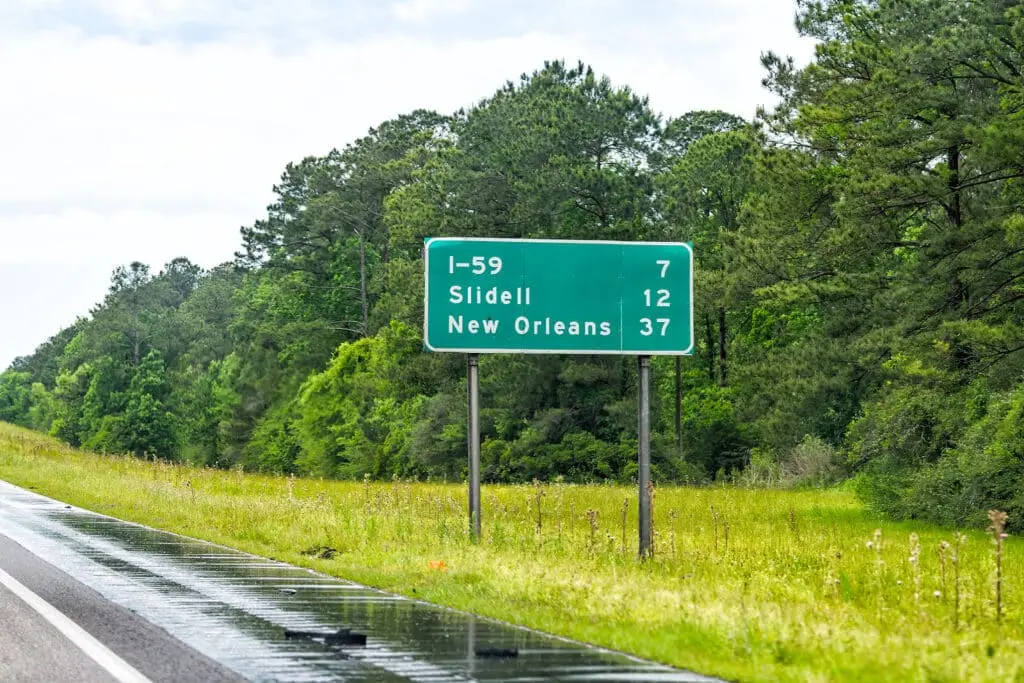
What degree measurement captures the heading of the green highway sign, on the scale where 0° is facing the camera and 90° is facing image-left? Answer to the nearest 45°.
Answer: approximately 0°
